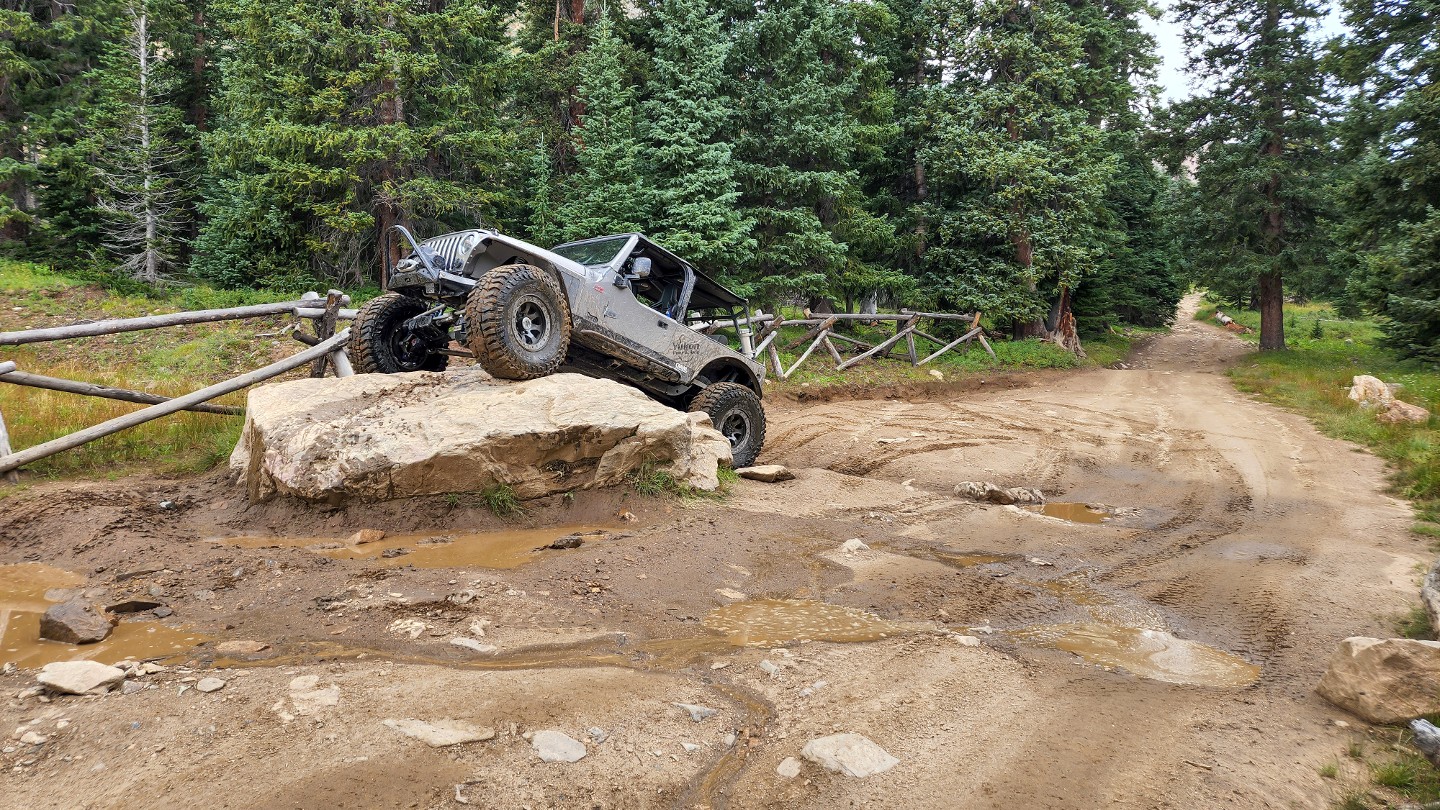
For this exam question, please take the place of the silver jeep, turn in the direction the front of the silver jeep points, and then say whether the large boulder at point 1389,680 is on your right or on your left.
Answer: on your left

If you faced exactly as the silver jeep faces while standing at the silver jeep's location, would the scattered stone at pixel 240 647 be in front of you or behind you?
in front

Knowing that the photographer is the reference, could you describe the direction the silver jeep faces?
facing the viewer and to the left of the viewer

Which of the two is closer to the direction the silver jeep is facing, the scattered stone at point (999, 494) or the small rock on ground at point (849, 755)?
the small rock on ground

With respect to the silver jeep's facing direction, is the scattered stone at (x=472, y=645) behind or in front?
in front

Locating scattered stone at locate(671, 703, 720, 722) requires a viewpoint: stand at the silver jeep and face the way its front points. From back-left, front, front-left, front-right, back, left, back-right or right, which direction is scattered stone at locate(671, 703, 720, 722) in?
front-left

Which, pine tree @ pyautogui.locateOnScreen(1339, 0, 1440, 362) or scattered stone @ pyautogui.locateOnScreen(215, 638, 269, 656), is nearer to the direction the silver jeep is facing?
the scattered stone
